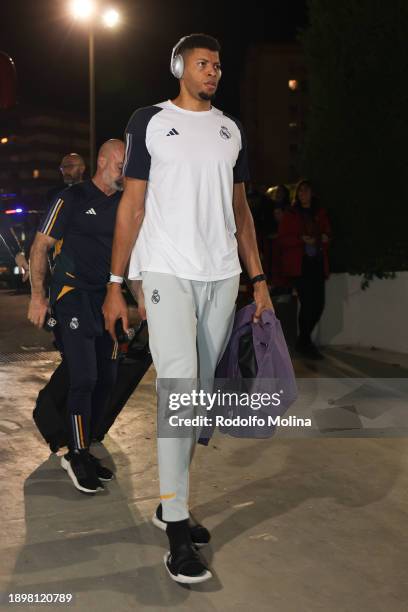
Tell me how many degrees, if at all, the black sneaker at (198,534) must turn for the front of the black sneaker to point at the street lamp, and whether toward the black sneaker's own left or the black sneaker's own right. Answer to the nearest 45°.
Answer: approximately 135° to the black sneaker's own left

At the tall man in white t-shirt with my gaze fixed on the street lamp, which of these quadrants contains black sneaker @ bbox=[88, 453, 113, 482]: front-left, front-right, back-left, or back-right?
front-left

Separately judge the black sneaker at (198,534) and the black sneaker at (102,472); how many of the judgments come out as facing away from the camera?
0

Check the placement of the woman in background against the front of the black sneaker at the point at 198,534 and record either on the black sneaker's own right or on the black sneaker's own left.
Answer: on the black sneaker's own left

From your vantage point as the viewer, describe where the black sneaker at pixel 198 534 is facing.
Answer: facing the viewer and to the right of the viewer

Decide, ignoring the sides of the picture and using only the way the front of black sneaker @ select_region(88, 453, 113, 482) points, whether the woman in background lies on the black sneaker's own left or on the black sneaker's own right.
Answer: on the black sneaker's own left
